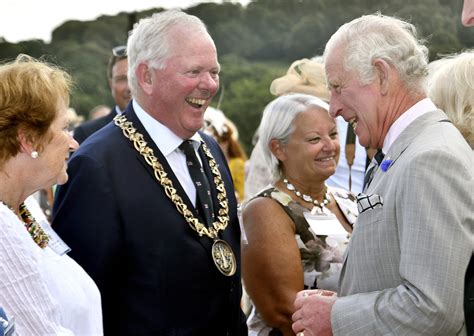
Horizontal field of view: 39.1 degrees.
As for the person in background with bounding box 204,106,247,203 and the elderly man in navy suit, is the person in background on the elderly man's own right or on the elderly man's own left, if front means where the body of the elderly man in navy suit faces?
on the elderly man's own left

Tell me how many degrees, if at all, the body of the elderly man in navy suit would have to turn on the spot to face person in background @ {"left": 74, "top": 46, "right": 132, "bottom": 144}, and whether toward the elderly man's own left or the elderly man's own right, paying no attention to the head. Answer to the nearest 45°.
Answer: approximately 135° to the elderly man's own left

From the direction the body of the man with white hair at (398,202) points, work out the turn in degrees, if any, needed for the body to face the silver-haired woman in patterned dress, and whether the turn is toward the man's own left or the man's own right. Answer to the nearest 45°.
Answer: approximately 45° to the man's own right

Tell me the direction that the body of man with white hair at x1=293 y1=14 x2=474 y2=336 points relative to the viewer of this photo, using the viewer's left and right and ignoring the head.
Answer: facing to the left of the viewer

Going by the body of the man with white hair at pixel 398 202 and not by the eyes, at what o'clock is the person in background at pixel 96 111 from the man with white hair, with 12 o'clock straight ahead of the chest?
The person in background is roughly at 2 o'clock from the man with white hair.

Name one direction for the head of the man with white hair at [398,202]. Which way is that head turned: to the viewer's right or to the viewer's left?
to the viewer's left

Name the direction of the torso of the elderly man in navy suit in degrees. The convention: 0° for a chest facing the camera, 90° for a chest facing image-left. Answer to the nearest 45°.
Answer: approximately 315°
